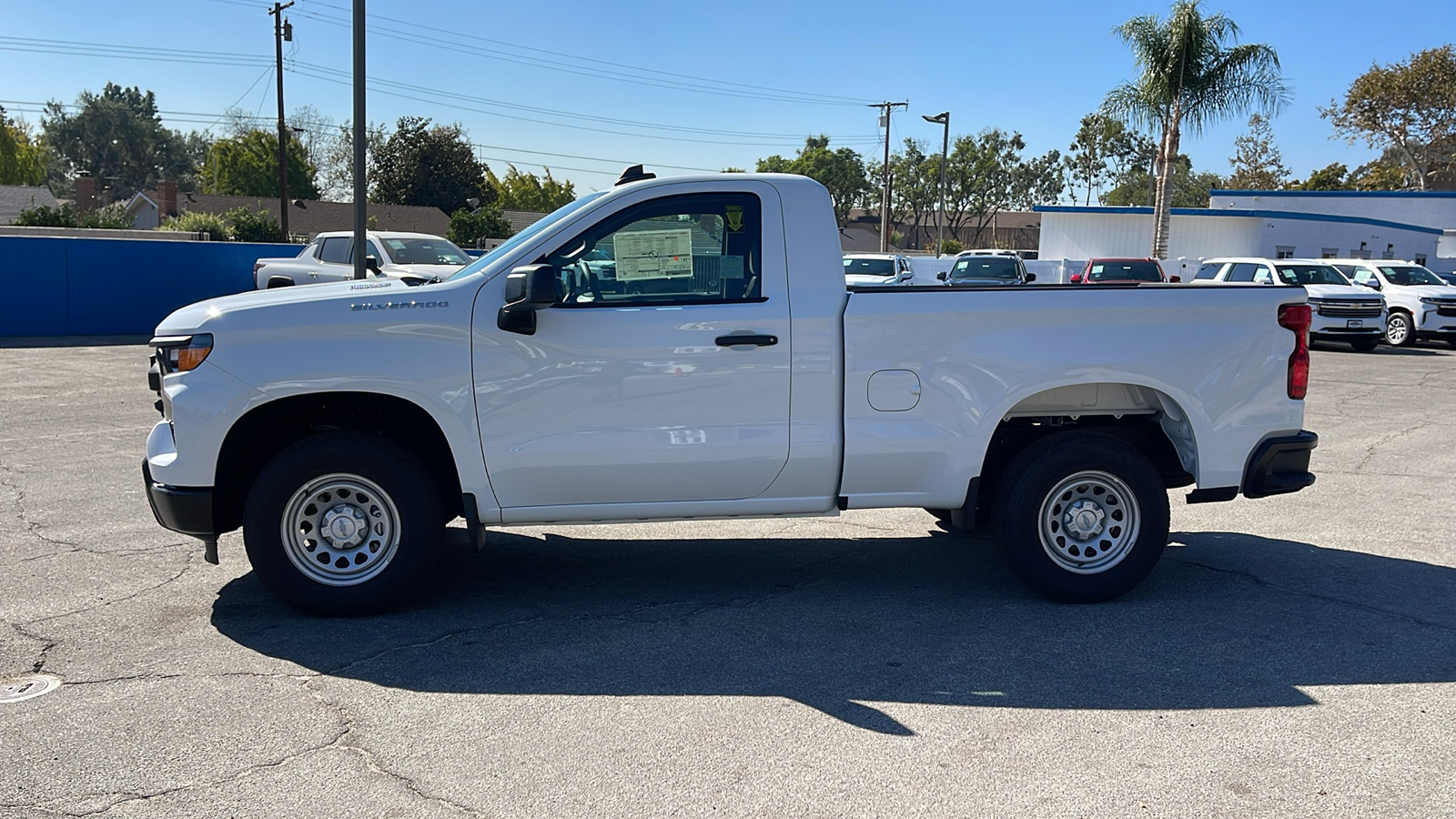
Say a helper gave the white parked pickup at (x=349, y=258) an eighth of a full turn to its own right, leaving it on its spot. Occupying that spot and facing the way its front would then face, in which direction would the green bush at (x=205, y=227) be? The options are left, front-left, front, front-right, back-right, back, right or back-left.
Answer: back

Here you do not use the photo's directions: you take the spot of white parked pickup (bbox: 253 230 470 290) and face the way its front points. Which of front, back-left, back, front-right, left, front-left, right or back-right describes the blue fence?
back

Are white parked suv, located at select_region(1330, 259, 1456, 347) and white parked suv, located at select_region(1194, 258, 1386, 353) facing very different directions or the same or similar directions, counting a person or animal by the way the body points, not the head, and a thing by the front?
same or similar directions

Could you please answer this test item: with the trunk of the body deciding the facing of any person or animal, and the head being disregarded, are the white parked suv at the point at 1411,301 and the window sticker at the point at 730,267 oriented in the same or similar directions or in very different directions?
same or similar directions

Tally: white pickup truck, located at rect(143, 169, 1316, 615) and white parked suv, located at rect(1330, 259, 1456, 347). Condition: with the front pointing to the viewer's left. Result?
1

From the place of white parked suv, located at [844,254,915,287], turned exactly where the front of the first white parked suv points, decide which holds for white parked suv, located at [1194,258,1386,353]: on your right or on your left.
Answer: on your left

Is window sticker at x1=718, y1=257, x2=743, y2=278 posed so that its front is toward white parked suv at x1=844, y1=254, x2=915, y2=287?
no

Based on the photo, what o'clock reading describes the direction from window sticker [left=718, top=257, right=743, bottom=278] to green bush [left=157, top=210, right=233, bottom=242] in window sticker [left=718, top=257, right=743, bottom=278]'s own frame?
The green bush is roughly at 5 o'clock from the window sticker.

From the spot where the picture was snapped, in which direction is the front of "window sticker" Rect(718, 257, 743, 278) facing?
facing the viewer

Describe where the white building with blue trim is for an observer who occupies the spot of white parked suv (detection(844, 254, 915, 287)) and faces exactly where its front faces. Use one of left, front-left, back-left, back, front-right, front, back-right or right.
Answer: back

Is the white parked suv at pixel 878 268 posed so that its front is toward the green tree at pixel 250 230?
no

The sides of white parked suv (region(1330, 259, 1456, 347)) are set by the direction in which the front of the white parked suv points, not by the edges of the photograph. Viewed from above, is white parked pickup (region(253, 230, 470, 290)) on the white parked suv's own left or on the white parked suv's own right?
on the white parked suv's own right

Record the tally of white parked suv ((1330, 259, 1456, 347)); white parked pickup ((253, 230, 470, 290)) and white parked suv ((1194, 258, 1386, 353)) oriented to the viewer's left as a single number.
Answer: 0

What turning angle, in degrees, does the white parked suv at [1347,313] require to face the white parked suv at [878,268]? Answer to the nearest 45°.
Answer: approximately 135° to its right

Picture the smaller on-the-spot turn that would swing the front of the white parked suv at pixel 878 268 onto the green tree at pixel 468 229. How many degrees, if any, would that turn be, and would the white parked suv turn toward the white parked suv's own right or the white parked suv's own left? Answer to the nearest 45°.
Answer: approximately 90° to the white parked suv's own right

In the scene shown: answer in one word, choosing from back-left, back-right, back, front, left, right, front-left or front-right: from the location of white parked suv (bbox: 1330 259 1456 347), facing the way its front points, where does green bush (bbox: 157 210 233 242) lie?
back-right

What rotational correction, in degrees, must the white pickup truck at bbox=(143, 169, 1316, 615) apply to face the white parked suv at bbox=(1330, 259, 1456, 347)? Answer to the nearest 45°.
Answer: approximately 135° to its right

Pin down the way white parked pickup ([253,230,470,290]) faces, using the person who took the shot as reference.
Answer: facing the viewer and to the right of the viewer

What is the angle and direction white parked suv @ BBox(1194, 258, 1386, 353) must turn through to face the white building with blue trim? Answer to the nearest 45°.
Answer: approximately 135° to its left

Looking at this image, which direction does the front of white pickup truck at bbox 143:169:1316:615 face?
to the viewer's left
